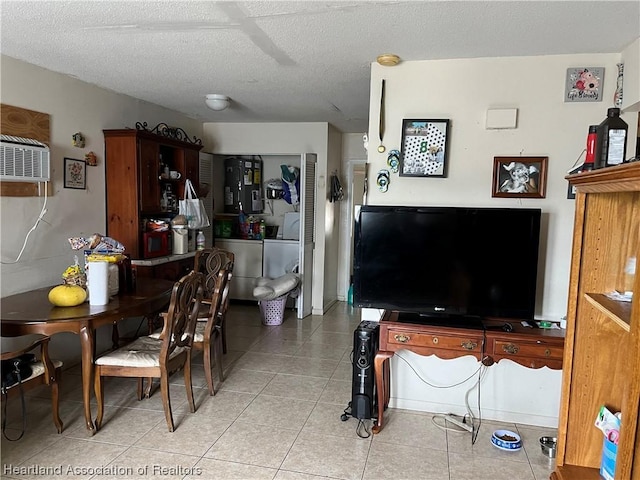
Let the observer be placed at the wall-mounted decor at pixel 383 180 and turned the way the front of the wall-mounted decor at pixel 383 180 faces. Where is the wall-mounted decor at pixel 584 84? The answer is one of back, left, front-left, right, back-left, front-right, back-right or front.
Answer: left

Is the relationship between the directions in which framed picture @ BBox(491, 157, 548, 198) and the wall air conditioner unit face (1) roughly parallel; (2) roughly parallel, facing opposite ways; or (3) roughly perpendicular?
roughly perpendicular

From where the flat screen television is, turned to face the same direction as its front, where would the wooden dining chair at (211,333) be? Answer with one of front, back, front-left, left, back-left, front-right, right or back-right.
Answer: right

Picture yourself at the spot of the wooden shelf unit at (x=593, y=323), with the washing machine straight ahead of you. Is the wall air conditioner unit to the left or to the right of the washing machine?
left

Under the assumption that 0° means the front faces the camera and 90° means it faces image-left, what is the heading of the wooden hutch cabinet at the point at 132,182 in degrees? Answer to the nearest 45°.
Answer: approximately 315°

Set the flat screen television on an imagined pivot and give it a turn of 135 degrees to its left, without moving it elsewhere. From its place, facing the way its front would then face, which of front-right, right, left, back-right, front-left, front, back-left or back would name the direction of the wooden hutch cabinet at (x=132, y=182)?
back-left

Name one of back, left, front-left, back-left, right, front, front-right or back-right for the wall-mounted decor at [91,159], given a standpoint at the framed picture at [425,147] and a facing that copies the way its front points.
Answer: right
